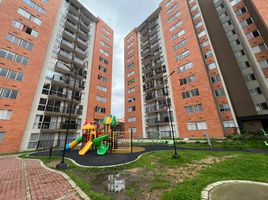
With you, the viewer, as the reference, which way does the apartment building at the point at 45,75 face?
facing the viewer and to the right of the viewer

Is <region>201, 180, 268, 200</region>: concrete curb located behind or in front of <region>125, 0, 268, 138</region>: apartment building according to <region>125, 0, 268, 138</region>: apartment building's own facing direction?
in front

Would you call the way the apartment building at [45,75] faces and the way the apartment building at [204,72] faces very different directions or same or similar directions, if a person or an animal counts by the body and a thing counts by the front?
very different directions

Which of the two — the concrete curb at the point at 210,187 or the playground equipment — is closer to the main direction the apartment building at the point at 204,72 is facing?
the playground equipment

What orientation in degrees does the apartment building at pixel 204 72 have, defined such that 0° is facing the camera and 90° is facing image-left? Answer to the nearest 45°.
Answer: approximately 45°

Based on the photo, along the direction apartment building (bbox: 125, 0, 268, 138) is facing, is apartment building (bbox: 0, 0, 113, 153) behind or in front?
in front

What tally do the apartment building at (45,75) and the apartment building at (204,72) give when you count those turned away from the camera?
0

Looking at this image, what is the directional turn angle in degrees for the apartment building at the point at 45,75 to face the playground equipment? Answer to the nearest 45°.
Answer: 0° — it already faces it
